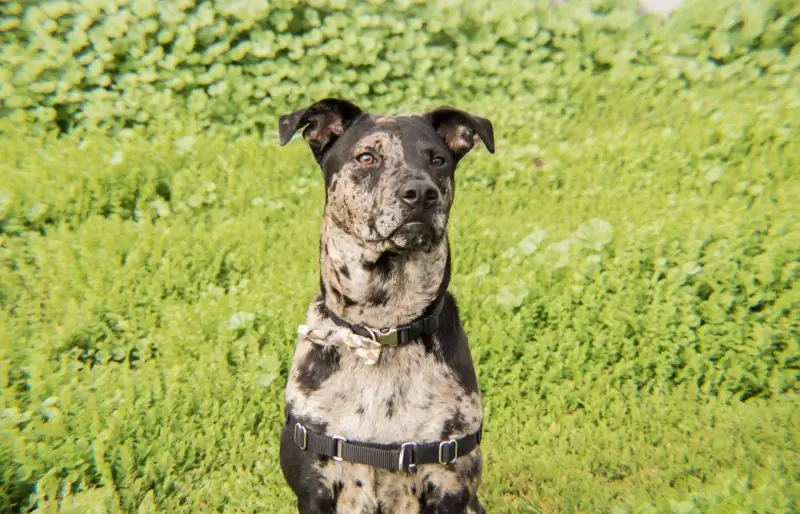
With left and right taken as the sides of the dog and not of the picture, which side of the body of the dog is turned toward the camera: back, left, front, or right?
front
